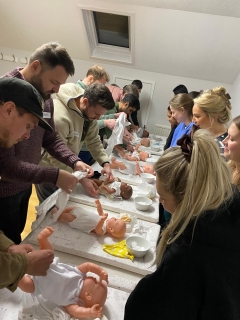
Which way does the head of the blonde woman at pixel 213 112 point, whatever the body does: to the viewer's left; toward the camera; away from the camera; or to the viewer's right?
to the viewer's left

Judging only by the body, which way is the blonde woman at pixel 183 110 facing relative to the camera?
to the viewer's left

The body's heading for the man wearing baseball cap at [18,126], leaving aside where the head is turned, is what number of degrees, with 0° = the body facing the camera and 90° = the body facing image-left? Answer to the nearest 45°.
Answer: approximately 270°

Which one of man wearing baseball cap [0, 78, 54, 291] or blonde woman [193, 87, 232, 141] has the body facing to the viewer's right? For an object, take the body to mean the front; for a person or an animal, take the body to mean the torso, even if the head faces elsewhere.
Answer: the man wearing baseball cap

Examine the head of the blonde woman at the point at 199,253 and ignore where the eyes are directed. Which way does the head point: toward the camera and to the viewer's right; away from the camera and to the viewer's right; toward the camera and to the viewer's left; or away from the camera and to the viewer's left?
away from the camera and to the viewer's left

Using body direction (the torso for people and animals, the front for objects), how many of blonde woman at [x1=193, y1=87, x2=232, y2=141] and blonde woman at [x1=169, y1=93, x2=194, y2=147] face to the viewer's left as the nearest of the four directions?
2

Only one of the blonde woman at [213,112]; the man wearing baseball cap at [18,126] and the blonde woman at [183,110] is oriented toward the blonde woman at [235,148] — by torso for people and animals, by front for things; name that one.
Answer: the man wearing baseball cap

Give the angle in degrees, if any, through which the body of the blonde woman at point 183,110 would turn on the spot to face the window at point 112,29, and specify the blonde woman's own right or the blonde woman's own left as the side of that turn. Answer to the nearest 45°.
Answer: approximately 45° to the blonde woman's own right

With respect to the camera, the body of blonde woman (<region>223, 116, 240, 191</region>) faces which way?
to the viewer's left

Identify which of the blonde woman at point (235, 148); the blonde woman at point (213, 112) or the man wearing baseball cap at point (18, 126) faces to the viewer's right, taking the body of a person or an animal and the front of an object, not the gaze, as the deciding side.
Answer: the man wearing baseball cap

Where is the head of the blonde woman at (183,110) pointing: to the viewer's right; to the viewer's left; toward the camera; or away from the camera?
to the viewer's left

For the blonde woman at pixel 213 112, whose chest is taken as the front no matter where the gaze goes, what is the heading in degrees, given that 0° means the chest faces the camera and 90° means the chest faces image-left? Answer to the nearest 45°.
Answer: approximately 90°
